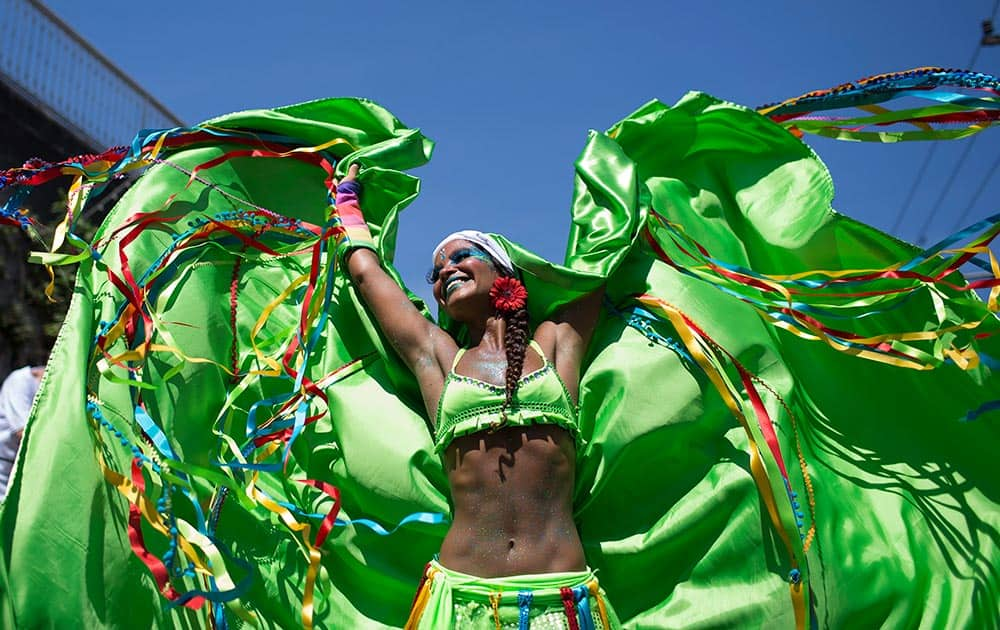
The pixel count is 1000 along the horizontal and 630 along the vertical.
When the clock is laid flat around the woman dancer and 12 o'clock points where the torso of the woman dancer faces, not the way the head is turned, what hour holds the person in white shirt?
The person in white shirt is roughly at 4 o'clock from the woman dancer.

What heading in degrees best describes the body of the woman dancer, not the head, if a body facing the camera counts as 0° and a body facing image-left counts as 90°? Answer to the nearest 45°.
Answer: approximately 0°

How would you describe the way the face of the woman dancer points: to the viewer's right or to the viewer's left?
to the viewer's left
